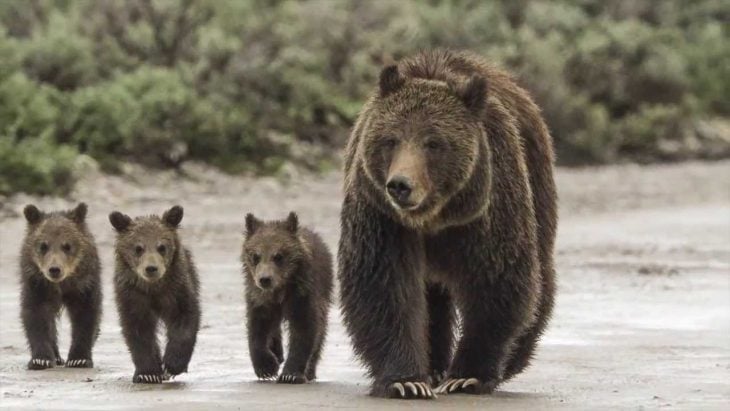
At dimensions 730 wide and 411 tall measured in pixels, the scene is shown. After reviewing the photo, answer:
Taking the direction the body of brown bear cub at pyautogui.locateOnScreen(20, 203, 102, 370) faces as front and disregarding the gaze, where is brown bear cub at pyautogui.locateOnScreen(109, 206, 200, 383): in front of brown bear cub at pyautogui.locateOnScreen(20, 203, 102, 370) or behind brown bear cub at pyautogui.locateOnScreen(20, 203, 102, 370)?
in front

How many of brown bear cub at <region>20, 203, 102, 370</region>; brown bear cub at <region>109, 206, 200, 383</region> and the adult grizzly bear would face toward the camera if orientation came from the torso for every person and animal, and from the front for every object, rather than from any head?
3

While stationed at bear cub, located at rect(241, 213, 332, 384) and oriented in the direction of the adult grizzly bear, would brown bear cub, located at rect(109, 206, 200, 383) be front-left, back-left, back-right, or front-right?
back-right

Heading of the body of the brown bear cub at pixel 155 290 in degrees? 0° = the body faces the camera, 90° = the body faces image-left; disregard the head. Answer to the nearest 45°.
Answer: approximately 0°

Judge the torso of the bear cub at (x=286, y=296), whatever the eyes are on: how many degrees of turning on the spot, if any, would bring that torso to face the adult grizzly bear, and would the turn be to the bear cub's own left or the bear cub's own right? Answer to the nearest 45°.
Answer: approximately 90° to the bear cub's own left

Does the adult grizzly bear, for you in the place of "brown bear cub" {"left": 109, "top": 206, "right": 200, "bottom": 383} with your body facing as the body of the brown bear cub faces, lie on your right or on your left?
on your left

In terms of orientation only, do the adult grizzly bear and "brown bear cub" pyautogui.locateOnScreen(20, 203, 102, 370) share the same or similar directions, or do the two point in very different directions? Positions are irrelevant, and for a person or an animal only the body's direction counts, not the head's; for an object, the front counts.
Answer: same or similar directions

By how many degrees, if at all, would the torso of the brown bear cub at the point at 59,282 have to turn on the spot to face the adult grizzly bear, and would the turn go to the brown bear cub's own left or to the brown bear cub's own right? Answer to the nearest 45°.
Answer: approximately 45° to the brown bear cub's own left

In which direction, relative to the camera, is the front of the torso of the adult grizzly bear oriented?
toward the camera

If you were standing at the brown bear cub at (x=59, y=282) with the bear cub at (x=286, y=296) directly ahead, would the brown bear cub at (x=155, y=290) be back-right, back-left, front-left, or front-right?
front-right

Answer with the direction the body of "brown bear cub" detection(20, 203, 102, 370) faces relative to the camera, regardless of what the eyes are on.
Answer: toward the camera

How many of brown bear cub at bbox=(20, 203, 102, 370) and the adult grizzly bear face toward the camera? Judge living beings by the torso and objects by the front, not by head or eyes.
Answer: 2

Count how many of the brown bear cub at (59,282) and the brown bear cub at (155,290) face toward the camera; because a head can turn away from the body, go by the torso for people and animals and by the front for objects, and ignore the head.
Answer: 2

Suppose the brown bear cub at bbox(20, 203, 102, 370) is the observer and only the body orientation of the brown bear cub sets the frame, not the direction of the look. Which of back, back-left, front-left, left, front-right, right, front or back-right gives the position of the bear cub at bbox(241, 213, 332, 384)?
front-left
